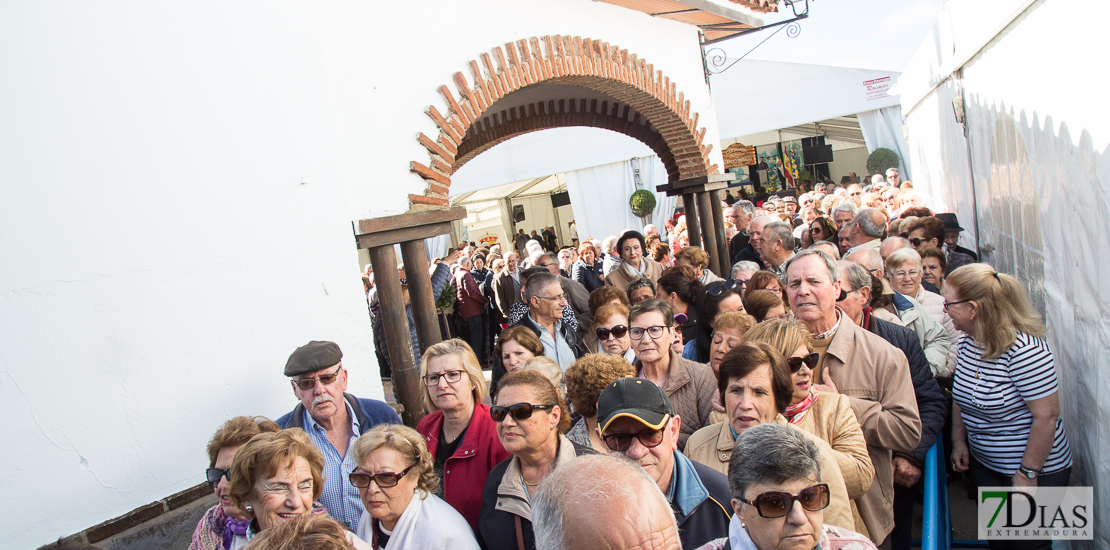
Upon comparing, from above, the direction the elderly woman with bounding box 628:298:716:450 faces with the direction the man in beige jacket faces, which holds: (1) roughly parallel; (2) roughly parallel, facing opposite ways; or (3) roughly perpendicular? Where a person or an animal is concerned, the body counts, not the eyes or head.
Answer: roughly parallel

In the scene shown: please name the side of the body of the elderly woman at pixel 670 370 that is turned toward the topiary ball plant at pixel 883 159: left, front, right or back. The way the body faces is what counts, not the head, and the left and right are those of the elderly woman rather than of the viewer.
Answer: back

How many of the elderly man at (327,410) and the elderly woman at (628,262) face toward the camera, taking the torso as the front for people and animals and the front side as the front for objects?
2

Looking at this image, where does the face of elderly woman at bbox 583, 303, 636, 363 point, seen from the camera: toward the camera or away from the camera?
toward the camera

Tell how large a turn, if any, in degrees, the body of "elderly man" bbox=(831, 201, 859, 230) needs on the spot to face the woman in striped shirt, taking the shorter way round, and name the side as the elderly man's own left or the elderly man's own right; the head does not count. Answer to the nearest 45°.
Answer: approximately 45° to the elderly man's own left

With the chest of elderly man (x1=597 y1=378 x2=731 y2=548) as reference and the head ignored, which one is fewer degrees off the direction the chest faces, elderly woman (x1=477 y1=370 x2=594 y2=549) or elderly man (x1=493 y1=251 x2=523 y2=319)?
the elderly woman

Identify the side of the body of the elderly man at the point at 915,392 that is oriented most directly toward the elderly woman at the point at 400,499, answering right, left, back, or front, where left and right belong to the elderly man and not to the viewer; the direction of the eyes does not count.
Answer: front

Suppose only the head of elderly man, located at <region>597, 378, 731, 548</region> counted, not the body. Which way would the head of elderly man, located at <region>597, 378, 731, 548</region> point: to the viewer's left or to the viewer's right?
to the viewer's left

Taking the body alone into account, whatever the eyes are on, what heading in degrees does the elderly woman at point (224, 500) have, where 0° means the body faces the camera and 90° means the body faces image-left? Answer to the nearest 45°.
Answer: approximately 45°

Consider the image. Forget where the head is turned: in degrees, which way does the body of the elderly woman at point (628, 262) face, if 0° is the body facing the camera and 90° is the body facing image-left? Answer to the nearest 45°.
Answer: approximately 0°

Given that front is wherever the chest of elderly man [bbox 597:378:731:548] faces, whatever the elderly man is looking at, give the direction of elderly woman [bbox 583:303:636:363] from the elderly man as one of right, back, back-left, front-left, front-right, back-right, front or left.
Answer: back-right

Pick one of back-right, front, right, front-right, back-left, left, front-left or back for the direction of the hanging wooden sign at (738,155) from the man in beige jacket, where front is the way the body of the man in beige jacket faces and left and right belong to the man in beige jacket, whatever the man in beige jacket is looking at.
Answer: back-right

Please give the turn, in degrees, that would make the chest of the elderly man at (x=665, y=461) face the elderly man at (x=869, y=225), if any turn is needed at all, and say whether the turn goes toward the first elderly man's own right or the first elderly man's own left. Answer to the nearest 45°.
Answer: approximately 180°

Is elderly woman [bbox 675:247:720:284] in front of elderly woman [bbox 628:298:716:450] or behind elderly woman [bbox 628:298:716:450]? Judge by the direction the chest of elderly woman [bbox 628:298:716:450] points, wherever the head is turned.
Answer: behind
